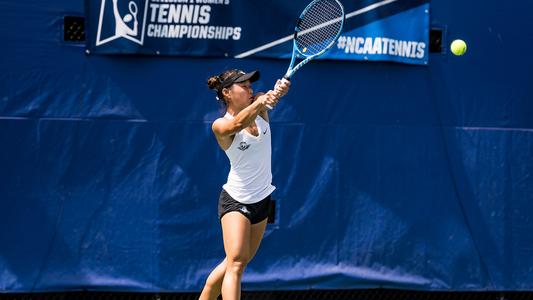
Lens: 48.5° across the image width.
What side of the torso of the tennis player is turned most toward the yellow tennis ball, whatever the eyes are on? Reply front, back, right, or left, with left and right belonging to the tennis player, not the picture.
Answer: left

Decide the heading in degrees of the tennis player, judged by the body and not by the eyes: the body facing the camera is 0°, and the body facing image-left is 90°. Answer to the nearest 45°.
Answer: approximately 315°
